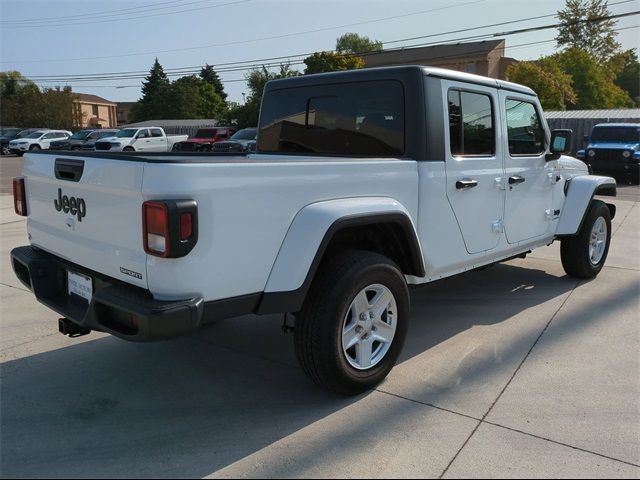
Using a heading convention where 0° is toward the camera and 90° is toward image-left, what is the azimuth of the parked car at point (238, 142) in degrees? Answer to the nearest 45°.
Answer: approximately 45°

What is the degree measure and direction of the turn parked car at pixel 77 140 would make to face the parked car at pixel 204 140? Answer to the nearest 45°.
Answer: approximately 90° to its left

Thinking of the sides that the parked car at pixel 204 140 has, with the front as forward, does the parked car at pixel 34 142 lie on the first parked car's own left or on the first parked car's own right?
on the first parked car's own right

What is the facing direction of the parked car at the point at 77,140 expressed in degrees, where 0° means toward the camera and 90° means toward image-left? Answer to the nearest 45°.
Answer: approximately 45°

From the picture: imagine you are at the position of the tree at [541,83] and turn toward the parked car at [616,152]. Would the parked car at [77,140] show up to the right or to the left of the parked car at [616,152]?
right

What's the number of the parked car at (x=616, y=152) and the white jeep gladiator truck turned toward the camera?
1

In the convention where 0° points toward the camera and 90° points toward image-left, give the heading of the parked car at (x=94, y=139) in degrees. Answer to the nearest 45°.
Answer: approximately 45°
